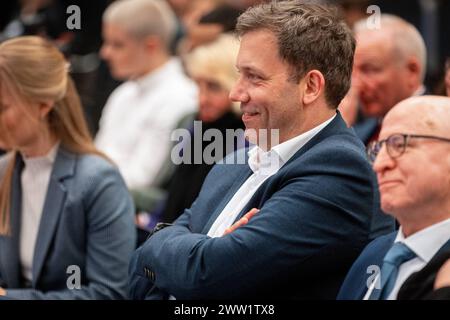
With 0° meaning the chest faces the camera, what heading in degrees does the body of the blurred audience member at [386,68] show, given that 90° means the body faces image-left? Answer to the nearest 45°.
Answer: approximately 45°

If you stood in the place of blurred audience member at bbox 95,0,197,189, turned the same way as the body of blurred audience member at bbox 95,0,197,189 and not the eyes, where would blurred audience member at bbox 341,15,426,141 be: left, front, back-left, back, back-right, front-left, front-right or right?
back-left

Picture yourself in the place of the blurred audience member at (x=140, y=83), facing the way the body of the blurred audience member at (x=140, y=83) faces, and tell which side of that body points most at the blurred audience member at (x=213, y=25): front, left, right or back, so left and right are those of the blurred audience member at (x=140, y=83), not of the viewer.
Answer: back

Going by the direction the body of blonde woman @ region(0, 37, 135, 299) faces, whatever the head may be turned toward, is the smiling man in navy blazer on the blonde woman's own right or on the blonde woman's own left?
on the blonde woman's own left

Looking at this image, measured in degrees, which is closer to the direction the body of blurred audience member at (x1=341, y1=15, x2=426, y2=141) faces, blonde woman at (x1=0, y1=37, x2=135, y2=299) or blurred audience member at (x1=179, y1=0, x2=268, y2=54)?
the blonde woman
